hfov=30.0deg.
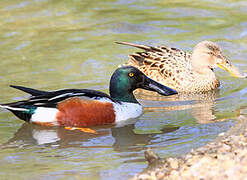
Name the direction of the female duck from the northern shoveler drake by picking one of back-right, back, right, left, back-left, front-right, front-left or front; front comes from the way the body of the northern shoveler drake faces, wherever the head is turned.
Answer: front-left

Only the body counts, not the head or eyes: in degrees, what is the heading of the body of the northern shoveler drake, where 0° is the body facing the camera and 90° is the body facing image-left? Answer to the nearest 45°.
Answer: approximately 270°
